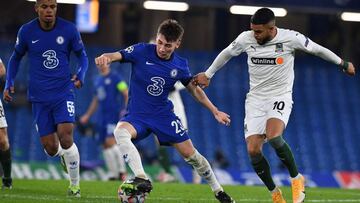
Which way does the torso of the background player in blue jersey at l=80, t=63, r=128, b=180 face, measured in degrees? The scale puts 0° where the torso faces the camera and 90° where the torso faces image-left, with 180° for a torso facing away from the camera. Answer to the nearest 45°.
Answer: approximately 45°

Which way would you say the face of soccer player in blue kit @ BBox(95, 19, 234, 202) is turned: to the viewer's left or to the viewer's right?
to the viewer's left

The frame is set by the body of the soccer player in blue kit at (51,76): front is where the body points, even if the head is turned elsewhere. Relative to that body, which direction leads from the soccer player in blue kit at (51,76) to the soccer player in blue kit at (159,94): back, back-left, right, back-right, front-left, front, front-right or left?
front-left

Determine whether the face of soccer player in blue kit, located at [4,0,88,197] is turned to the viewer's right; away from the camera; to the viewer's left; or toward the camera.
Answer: toward the camera

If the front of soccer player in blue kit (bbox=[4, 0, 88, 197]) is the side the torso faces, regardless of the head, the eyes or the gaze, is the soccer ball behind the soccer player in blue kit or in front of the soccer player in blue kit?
in front

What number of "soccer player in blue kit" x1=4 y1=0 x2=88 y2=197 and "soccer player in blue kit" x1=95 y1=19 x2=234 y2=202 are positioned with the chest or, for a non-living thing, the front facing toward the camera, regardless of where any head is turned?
2

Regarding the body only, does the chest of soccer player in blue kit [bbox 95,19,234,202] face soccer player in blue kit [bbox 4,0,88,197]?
no

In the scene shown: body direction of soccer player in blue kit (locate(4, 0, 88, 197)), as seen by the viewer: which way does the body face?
toward the camera

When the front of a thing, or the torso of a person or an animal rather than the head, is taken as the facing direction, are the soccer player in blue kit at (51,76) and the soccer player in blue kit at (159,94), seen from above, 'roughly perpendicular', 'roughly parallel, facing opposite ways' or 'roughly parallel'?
roughly parallel

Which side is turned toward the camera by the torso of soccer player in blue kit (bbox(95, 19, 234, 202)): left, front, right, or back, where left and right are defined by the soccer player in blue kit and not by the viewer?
front
